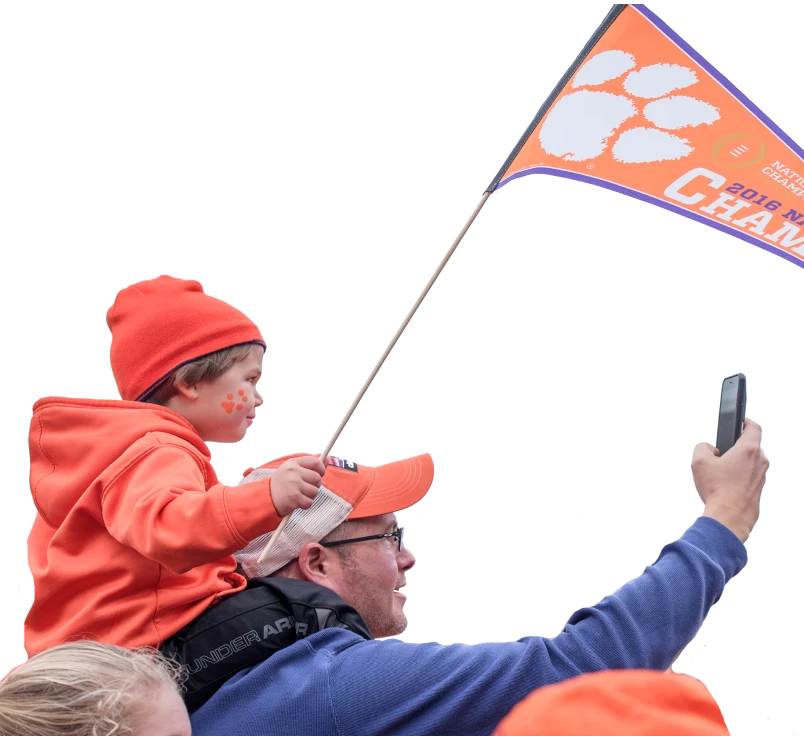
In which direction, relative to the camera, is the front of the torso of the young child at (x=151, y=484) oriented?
to the viewer's right

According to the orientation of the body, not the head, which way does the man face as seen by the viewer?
to the viewer's right

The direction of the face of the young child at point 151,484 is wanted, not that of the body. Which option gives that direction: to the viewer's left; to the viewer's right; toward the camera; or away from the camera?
to the viewer's right

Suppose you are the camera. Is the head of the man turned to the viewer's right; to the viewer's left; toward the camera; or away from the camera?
to the viewer's right
